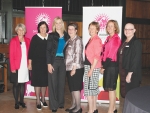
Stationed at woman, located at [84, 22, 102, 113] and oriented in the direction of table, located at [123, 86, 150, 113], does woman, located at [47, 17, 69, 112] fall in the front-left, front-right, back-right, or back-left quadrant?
back-right

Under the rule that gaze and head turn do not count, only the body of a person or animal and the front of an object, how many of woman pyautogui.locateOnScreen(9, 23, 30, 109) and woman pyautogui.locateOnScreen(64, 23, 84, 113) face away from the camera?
0

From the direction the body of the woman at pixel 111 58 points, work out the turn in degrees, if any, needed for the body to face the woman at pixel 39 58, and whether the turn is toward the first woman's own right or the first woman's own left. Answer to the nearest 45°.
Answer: approximately 45° to the first woman's own right

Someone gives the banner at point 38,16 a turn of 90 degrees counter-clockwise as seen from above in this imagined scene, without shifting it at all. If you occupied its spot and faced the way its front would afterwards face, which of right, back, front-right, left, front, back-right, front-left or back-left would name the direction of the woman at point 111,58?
front-right

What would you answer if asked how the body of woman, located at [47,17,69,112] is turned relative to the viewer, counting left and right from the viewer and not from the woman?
facing the viewer and to the right of the viewer

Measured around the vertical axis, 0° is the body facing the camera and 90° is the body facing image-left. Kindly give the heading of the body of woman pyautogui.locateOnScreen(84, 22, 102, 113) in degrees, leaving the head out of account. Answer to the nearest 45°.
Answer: approximately 45°

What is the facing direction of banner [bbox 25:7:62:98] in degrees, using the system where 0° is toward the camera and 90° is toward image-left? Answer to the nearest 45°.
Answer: approximately 0°

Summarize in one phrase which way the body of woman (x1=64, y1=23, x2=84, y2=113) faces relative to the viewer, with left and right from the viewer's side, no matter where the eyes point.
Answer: facing the viewer and to the left of the viewer

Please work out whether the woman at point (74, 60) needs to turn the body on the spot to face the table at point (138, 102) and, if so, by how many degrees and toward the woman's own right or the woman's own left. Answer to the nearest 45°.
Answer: approximately 45° to the woman's own left
